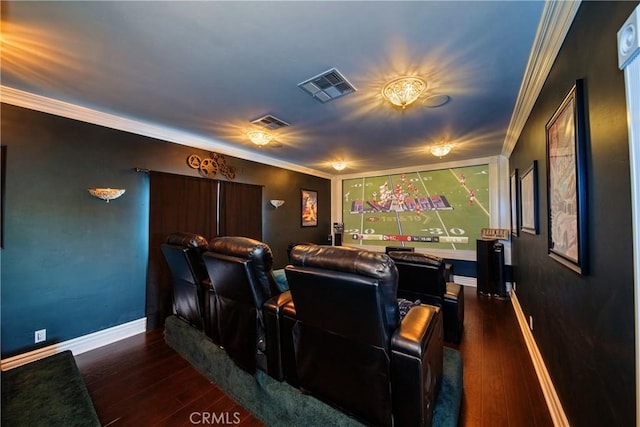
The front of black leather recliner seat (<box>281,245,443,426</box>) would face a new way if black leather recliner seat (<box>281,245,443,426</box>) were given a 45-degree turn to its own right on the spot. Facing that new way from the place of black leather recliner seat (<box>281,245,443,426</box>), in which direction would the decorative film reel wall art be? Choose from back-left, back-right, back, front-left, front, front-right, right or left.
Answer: back-left

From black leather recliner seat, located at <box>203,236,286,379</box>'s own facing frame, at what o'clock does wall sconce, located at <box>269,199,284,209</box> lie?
The wall sconce is roughly at 11 o'clock from the black leather recliner seat.

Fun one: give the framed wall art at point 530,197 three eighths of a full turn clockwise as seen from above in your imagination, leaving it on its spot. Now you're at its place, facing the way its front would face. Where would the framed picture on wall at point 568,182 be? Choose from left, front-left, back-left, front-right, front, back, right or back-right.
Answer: back-right

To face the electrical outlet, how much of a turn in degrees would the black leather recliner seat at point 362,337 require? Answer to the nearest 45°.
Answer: approximately 135° to its left

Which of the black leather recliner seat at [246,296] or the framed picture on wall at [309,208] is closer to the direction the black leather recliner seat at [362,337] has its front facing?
the framed picture on wall

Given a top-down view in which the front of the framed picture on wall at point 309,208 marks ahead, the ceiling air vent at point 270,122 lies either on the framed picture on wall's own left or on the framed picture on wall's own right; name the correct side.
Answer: on the framed picture on wall's own right

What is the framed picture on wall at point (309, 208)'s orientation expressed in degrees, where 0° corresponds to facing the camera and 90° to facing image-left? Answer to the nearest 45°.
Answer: approximately 315°

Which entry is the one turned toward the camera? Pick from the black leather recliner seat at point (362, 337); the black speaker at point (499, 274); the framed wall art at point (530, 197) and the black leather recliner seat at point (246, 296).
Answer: the black speaker

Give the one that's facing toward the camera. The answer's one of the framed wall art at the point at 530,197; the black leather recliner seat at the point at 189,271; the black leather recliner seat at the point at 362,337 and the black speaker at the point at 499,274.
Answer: the black speaker

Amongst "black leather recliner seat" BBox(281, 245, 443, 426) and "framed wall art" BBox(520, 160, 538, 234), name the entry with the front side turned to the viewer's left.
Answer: the framed wall art

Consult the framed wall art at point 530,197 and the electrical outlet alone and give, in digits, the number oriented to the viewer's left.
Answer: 1

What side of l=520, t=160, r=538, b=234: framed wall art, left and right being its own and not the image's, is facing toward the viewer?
left
